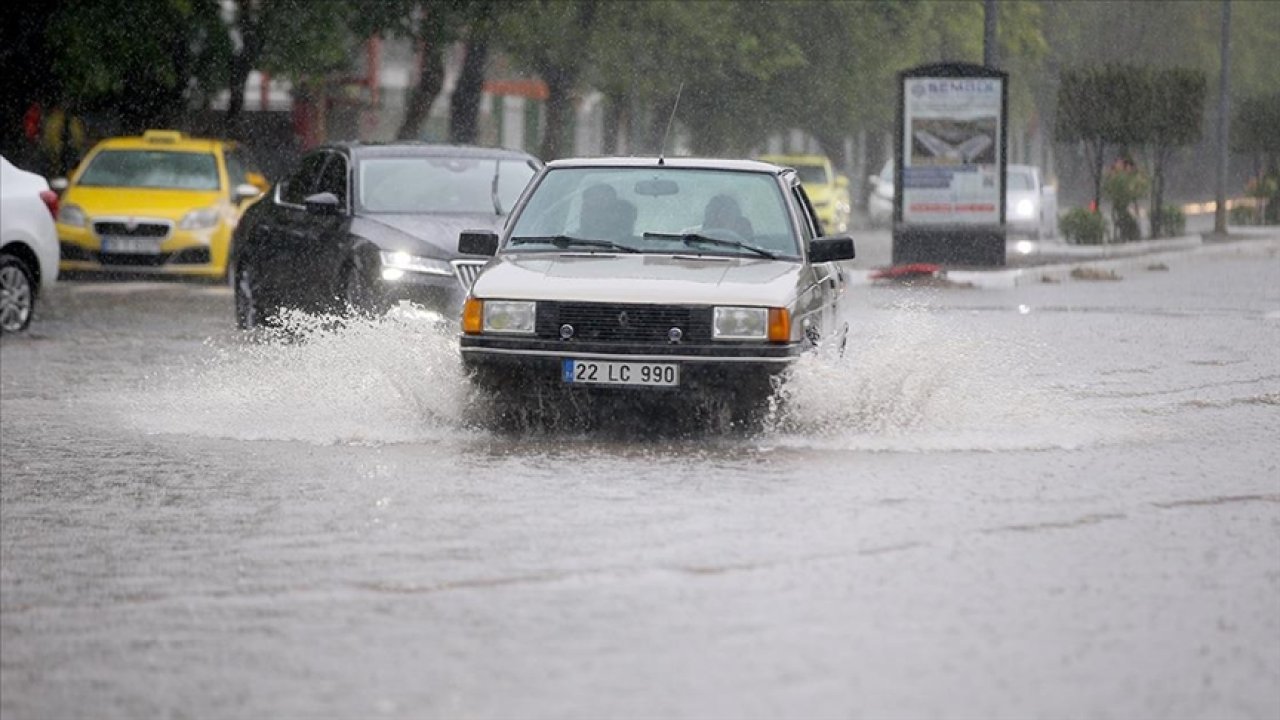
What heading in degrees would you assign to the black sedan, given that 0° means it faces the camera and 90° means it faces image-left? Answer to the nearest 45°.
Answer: approximately 315°

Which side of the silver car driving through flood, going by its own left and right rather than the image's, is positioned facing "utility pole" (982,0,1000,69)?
back

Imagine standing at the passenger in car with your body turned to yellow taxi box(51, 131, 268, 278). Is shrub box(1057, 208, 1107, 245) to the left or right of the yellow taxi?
right

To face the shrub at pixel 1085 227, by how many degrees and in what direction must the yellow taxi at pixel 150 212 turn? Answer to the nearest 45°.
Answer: approximately 135° to its left

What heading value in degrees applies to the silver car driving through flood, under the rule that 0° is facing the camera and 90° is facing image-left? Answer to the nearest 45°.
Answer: approximately 0°

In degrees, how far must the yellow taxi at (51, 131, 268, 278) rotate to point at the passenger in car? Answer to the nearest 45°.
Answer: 0° — it already faces them

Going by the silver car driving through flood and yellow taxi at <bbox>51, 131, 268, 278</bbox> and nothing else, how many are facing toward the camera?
2

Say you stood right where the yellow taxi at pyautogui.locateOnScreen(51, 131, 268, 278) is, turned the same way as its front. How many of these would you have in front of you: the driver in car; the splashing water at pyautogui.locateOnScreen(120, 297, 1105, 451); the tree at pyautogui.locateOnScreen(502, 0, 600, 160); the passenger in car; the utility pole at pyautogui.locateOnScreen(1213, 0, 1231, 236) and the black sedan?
4

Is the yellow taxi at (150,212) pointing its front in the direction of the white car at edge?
yes

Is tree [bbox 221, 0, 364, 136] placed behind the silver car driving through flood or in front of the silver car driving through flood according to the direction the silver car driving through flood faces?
behind
